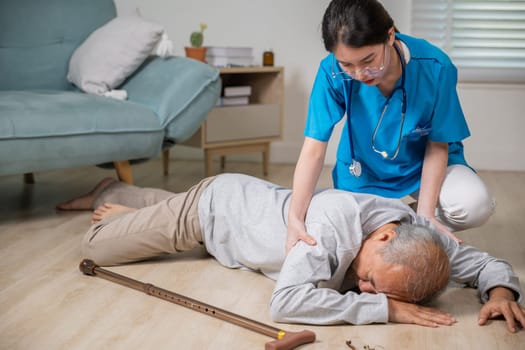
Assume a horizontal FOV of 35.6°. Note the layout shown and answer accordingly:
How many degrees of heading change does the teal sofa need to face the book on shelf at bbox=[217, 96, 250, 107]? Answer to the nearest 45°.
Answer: approximately 135° to its left

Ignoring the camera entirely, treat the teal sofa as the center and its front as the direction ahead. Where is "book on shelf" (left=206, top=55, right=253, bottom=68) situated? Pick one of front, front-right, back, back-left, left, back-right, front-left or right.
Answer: back-left

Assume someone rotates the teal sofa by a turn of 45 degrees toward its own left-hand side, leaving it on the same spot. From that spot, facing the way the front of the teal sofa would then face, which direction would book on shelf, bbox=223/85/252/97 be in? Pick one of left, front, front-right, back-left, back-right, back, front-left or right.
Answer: left

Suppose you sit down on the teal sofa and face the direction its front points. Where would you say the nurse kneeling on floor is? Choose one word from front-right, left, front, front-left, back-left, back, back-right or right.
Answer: front-left

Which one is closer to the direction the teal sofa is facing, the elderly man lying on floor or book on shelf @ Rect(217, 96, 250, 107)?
the elderly man lying on floor

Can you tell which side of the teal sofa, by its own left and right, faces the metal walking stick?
front

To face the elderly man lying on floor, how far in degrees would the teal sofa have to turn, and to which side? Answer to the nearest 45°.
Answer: approximately 45° to its left

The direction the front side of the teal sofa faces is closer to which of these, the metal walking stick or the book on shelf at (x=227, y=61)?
the metal walking stick

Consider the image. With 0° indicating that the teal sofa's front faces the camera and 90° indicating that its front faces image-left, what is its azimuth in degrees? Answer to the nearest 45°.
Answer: approximately 0°
